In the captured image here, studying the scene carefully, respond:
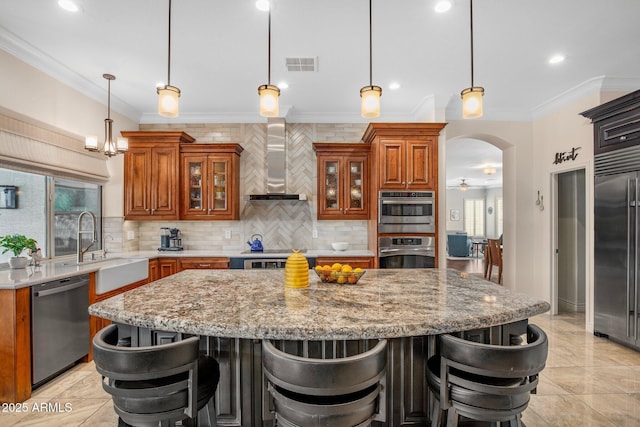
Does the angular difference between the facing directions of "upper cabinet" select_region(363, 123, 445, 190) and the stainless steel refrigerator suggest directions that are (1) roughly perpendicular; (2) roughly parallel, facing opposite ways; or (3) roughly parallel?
roughly perpendicular

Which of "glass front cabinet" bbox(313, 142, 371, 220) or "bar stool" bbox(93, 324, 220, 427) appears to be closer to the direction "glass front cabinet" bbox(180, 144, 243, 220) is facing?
the bar stool

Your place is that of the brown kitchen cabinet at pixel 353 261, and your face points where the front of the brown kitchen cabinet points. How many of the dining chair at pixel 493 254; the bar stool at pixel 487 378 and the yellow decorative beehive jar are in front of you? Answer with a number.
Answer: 2

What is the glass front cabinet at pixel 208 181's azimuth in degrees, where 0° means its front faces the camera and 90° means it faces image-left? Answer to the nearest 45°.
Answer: approximately 0°

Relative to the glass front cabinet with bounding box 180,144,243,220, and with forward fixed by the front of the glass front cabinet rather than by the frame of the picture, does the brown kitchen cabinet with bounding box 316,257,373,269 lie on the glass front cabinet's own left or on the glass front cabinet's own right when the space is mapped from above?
on the glass front cabinet's own left

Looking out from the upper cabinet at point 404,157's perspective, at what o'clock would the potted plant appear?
The potted plant is roughly at 2 o'clock from the upper cabinet.

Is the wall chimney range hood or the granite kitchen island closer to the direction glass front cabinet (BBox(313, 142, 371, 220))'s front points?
the granite kitchen island

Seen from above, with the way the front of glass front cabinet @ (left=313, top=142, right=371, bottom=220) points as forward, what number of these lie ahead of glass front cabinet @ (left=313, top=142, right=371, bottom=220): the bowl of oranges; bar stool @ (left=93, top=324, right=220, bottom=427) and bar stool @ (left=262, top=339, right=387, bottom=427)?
3

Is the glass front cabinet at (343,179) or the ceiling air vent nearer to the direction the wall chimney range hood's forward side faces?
the ceiling air vent
